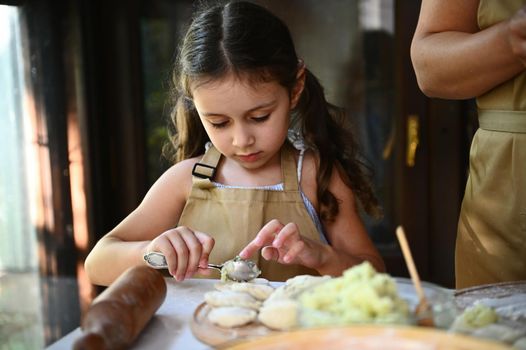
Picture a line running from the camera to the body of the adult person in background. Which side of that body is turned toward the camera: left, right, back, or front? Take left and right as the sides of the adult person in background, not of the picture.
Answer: front

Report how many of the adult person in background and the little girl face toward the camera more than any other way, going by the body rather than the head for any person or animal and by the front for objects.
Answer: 2

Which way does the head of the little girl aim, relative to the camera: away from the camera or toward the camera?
toward the camera

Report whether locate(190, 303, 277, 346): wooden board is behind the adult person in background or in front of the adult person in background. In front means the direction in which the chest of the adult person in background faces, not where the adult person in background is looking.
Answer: in front

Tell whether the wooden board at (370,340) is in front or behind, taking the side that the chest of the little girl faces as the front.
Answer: in front

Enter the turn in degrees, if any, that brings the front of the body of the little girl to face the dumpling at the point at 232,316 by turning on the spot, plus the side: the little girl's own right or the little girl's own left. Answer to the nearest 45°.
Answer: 0° — they already face it

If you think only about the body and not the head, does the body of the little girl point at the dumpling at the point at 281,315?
yes

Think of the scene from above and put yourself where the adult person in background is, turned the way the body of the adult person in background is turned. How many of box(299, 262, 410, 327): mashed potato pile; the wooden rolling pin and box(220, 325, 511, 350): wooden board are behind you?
0

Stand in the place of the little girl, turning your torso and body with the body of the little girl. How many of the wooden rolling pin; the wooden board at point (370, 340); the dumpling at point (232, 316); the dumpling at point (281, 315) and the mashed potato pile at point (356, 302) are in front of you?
5

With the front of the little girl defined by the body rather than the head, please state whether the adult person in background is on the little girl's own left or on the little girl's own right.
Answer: on the little girl's own left

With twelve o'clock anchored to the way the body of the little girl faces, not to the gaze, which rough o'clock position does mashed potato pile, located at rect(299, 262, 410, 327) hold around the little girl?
The mashed potato pile is roughly at 12 o'clock from the little girl.

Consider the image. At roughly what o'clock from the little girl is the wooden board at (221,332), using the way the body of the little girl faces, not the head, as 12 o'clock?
The wooden board is roughly at 12 o'clock from the little girl.

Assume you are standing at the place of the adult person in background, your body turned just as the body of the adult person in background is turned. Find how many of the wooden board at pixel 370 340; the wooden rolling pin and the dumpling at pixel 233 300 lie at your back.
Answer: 0

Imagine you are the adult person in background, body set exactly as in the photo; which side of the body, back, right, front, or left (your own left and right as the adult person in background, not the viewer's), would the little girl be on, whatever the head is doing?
right
